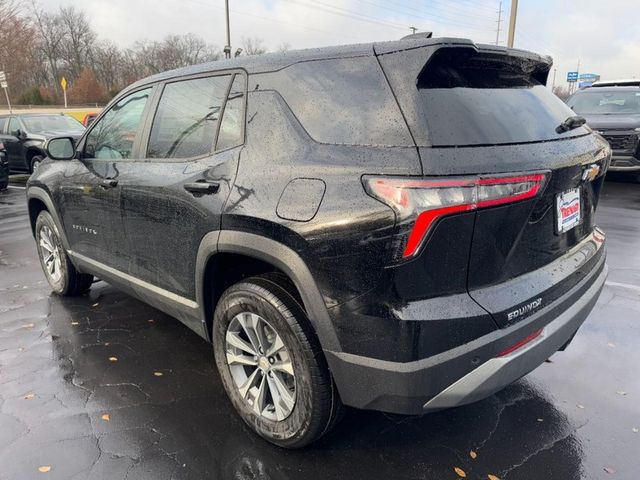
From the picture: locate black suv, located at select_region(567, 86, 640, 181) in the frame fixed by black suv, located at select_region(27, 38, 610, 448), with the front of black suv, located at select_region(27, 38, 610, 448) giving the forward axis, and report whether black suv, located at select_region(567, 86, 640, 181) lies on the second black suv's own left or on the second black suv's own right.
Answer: on the second black suv's own right

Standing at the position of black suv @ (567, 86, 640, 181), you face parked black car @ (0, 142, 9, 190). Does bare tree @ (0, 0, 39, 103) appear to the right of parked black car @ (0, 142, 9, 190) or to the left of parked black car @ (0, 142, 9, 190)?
right

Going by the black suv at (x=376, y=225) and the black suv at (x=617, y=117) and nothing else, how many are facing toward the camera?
1

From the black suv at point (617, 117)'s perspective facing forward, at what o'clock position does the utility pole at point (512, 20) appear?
The utility pole is roughly at 5 o'clock from the black suv.

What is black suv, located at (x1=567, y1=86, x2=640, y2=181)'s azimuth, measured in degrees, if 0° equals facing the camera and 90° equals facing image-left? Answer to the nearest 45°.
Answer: approximately 0°

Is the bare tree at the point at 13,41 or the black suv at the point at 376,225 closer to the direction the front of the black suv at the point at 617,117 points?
the black suv

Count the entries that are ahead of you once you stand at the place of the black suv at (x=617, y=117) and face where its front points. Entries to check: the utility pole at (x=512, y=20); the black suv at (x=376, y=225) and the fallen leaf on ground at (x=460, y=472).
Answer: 2

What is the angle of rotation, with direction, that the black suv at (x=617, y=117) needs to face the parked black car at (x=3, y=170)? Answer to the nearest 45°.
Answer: approximately 45° to its right

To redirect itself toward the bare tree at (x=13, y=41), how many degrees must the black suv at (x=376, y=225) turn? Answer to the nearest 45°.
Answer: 0° — it already faces it

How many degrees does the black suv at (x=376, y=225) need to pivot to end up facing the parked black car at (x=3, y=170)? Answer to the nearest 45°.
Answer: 0° — it already faces it

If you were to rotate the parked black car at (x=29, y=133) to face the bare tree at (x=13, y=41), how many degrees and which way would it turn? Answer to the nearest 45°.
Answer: approximately 135° to its left

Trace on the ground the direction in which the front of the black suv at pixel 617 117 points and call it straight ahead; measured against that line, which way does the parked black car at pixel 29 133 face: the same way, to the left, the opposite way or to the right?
to the left
